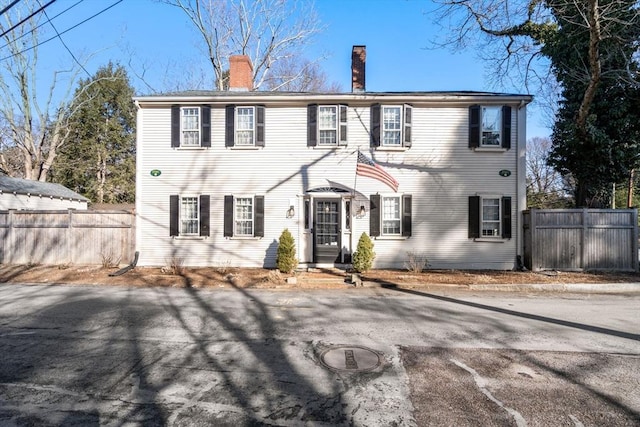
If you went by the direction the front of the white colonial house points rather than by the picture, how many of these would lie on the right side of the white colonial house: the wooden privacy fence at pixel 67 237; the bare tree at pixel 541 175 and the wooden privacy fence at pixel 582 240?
1

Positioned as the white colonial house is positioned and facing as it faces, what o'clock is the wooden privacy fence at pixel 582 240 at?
The wooden privacy fence is roughly at 9 o'clock from the white colonial house.

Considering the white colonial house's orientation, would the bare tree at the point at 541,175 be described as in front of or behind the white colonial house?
behind

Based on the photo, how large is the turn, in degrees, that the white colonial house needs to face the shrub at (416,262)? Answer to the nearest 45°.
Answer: approximately 90° to its left

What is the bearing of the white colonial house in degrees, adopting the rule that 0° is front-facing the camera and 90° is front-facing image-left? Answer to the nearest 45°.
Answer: approximately 0°

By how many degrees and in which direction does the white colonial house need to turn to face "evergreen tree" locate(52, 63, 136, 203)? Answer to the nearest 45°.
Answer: approximately 135° to its right

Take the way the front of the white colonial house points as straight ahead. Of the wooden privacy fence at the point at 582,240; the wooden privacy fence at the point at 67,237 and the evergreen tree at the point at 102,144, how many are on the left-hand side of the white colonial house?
1

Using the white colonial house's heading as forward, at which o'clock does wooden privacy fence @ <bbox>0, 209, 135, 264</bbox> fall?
The wooden privacy fence is roughly at 3 o'clock from the white colonial house.
